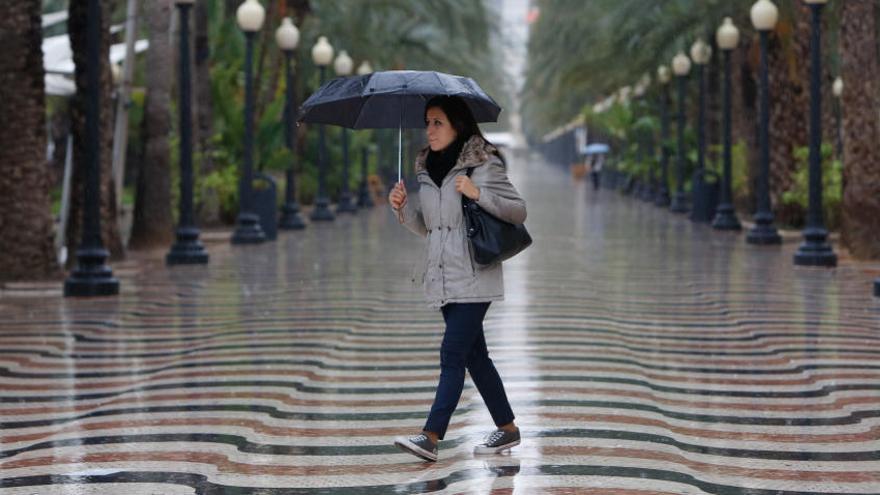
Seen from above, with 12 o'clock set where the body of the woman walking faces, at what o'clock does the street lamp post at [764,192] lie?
The street lamp post is roughly at 5 o'clock from the woman walking.

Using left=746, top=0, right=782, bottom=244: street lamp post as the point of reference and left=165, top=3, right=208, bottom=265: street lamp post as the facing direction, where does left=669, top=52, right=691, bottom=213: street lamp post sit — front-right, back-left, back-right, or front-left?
back-right

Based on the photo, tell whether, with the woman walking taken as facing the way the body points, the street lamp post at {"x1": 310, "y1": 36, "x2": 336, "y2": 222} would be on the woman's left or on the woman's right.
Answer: on the woman's right

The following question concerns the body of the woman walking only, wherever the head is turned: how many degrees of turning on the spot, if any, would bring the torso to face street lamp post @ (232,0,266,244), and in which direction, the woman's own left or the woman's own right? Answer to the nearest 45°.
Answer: approximately 135° to the woman's own right

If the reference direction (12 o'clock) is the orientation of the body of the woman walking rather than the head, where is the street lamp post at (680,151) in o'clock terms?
The street lamp post is roughly at 5 o'clock from the woman walking.

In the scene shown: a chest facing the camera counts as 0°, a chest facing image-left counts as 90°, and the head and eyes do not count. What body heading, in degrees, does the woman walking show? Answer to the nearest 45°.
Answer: approximately 45°

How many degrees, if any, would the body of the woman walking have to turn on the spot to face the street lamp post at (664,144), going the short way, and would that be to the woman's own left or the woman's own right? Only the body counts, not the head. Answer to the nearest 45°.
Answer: approximately 135° to the woman's own right

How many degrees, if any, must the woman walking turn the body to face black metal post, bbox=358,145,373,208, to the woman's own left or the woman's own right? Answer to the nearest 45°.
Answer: approximately 135° to the woman's own right

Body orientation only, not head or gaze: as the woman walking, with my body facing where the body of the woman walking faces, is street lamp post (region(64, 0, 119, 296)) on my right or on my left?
on my right

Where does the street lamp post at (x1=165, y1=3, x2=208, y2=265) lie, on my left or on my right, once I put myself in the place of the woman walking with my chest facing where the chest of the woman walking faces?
on my right

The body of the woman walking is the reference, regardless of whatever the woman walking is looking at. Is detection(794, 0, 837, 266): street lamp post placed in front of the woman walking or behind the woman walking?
behind
